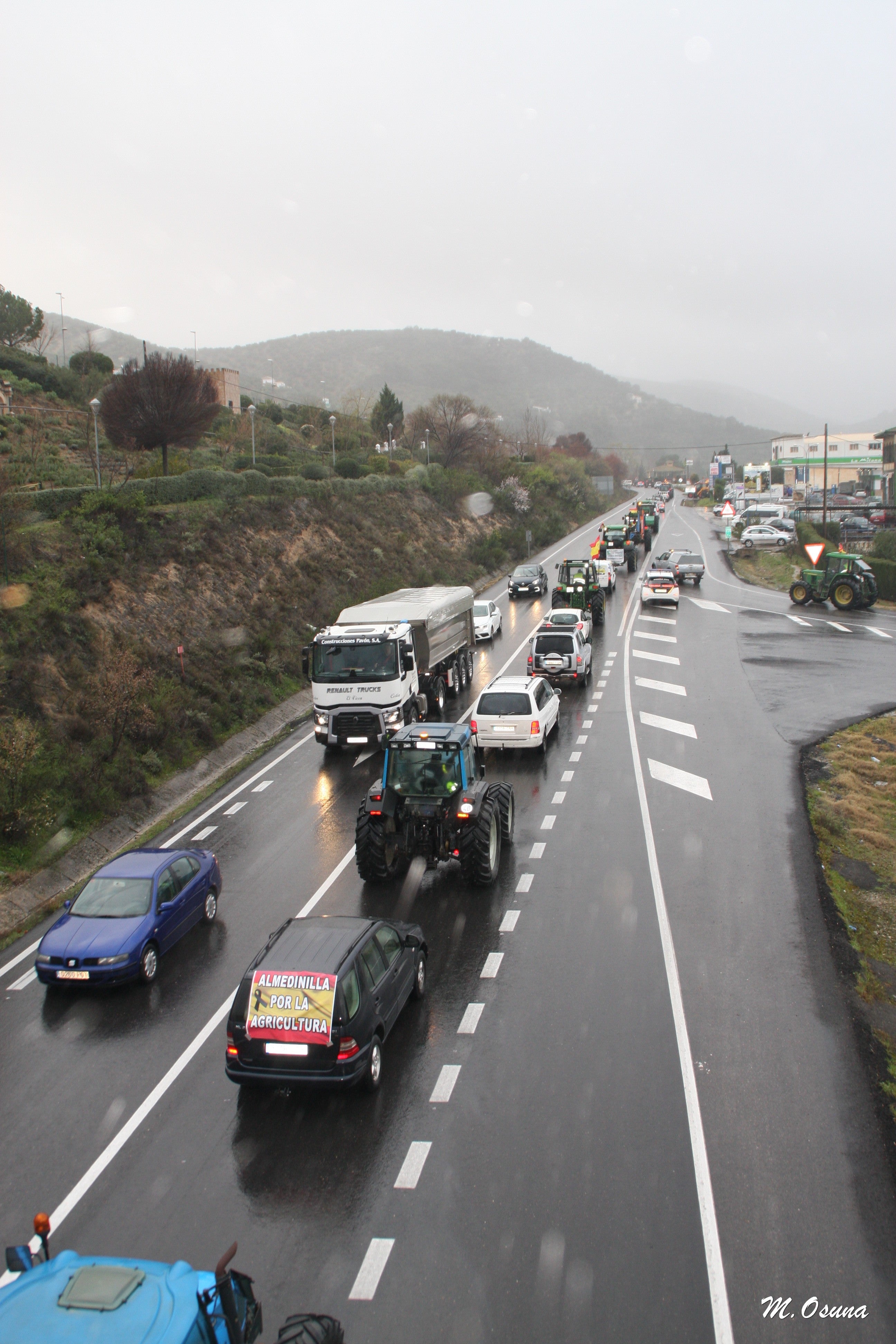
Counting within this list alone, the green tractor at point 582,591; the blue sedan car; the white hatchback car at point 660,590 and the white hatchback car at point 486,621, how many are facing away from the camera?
2

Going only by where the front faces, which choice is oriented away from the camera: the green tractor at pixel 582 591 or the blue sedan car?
the green tractor

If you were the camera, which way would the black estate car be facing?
facing away from the viewer and to the right of the viewer

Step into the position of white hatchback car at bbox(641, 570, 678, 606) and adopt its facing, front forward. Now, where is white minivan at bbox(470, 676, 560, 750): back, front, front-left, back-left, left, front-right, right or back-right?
back

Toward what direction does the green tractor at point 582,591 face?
away from the camera

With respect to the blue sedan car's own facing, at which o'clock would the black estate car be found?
The black estate car is roughly at 10 o'clock from the blue sedan car.

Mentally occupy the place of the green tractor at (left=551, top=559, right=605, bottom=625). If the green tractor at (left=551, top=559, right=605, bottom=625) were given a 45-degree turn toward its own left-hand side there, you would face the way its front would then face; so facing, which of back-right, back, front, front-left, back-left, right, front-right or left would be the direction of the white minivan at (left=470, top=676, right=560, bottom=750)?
back-left

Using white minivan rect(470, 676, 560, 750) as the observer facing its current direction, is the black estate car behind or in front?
behind

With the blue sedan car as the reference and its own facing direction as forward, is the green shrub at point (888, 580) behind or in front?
behind

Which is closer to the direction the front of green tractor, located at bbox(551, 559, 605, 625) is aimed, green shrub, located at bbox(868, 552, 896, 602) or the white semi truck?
the green shrub

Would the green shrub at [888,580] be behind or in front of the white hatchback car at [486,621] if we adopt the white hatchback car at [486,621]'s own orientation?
behind

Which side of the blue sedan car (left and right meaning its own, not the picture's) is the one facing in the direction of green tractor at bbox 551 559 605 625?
back

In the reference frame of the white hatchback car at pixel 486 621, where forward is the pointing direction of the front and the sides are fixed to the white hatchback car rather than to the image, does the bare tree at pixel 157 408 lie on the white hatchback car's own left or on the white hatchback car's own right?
on the white hatchback car's own right
